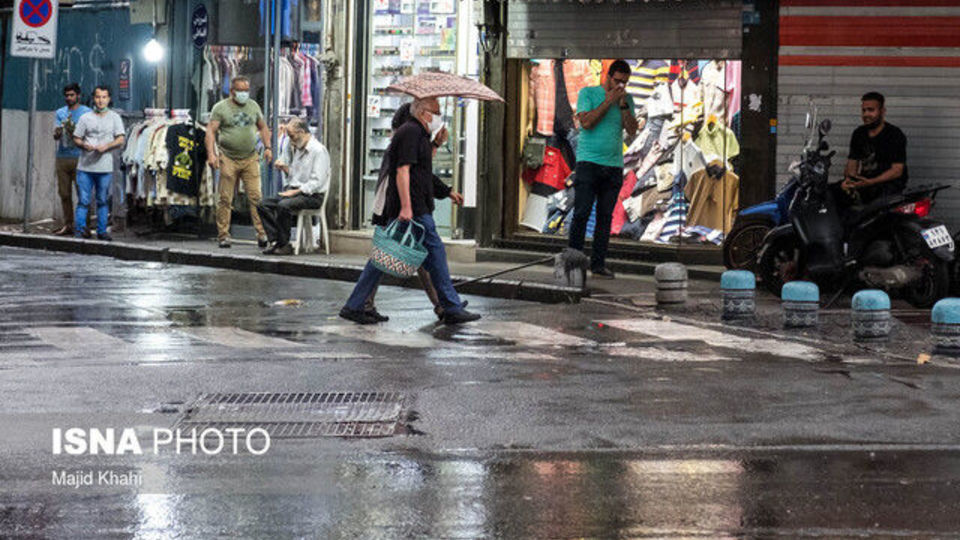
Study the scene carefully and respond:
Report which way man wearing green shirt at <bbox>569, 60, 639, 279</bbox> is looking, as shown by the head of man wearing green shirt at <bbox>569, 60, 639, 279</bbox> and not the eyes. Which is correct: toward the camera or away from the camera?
toward the camera

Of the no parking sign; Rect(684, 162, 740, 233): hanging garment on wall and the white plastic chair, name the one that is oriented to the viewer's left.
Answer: the white plastic chair

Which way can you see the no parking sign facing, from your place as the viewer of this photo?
facing the viewer

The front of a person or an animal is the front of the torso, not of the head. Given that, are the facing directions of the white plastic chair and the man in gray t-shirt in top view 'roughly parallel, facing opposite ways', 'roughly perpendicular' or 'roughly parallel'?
roughly perpendicular

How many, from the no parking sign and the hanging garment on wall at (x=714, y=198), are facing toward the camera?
2

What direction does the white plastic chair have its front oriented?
to the viewer's left

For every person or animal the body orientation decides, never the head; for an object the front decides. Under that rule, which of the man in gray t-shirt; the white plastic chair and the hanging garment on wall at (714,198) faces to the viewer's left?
the white plastic chair

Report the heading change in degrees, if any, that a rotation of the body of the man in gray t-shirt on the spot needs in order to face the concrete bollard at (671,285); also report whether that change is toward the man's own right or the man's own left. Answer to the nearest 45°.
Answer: approximately 45° to the man's own left

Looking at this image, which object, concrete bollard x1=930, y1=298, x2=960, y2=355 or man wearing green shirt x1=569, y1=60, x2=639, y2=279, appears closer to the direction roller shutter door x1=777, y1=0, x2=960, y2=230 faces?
the concrete bollard

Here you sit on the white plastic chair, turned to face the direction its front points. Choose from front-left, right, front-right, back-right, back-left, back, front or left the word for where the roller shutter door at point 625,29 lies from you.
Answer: back-left

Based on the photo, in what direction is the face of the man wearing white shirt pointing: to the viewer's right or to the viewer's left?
to the viewer's left

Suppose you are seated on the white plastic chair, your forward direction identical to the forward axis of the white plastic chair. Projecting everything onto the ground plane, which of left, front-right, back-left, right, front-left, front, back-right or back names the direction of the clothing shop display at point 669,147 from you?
back-left

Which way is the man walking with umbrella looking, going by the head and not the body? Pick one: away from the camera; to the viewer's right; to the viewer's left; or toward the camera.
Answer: to the viewer's right

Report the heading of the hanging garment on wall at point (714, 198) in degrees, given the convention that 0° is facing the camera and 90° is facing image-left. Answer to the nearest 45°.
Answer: approximately 0°

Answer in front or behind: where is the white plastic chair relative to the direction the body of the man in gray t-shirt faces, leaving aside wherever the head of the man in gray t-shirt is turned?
in front

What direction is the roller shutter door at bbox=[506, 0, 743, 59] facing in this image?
toward the camera
